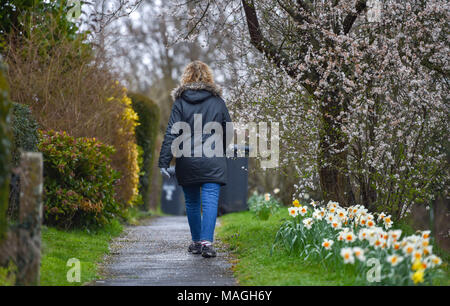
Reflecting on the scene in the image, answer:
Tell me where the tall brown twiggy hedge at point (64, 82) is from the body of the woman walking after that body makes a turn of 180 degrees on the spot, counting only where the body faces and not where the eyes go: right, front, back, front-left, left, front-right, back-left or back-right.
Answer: back-right

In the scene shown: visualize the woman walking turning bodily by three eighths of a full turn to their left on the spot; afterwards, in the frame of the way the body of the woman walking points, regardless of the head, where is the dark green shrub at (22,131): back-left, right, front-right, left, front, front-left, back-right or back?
front-right

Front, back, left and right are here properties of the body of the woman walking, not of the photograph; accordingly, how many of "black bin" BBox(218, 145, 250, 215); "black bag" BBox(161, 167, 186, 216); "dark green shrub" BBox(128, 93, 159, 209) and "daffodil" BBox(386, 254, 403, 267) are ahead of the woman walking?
3

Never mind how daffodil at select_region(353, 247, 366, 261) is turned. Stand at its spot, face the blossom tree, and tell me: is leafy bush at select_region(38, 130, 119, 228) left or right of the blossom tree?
left

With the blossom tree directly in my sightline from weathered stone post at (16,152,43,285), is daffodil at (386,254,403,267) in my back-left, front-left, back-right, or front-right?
front-right

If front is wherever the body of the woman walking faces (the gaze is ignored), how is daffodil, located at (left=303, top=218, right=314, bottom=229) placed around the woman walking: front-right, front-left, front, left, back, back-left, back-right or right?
back-right

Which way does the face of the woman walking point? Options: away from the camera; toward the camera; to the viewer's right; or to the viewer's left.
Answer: away from the camera

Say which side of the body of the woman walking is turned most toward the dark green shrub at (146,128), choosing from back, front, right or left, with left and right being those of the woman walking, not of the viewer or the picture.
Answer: front

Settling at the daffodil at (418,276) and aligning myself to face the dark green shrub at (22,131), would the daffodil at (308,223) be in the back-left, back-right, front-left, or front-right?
front-right

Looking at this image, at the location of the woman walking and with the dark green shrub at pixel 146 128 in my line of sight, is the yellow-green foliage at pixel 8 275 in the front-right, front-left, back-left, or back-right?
back-left

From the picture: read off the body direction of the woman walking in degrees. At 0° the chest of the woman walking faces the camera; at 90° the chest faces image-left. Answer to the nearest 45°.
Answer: approximately 180°

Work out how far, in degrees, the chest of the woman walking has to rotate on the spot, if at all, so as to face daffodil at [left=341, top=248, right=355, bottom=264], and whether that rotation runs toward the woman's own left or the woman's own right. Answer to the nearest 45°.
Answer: approximately 135° to the woman's own right

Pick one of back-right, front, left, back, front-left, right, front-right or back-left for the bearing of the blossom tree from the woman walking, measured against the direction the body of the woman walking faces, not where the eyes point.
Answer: right

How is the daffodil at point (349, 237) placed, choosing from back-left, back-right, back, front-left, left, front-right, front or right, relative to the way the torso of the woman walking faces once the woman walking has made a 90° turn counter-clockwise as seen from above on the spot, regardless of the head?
back-left

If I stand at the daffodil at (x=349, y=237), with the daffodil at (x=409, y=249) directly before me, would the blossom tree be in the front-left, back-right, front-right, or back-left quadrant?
back-left

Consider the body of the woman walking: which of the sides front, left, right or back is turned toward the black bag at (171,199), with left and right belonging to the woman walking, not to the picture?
front
